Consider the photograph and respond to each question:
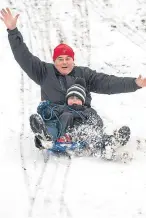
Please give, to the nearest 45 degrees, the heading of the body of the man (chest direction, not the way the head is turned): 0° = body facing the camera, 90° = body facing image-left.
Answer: approximately 0°
